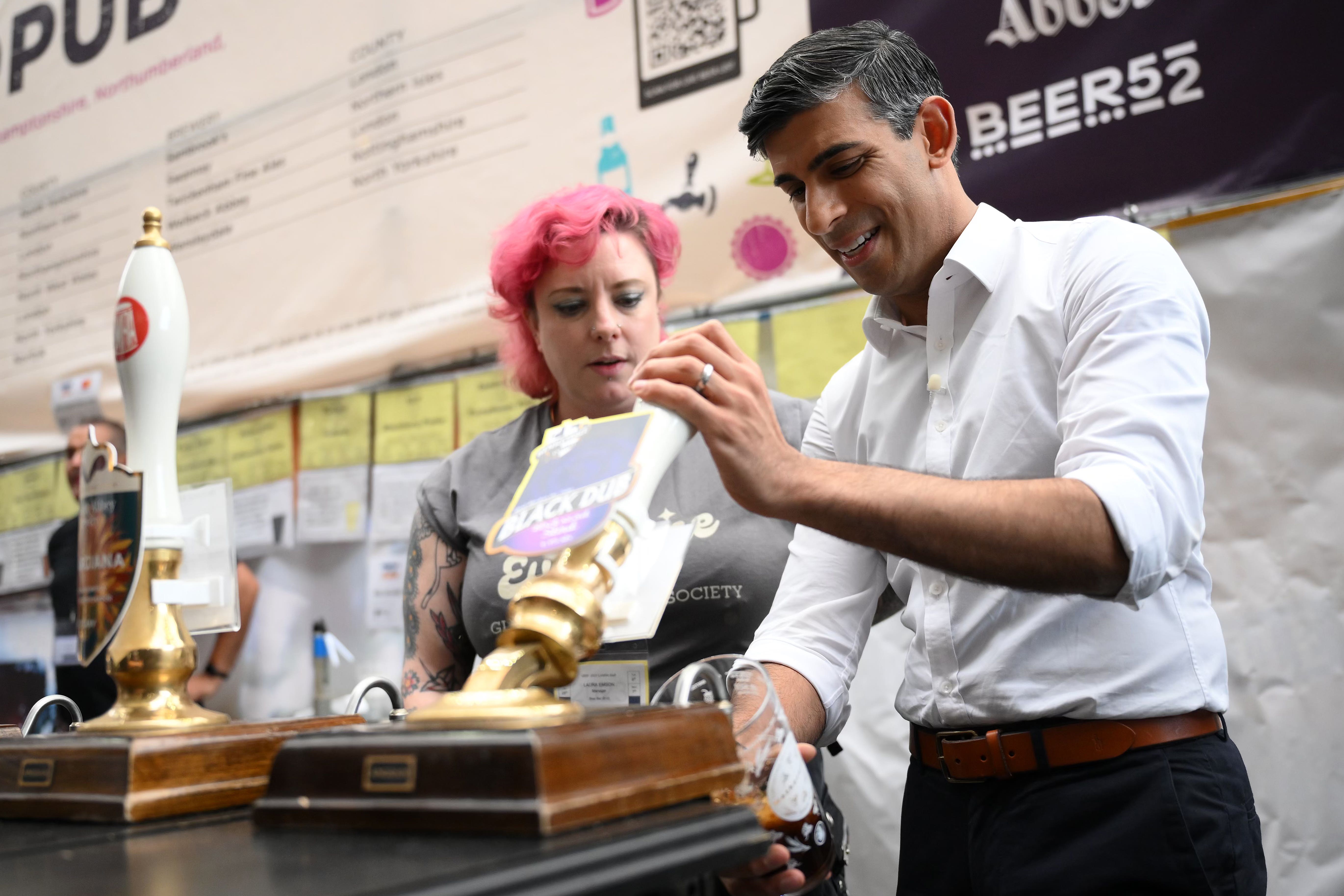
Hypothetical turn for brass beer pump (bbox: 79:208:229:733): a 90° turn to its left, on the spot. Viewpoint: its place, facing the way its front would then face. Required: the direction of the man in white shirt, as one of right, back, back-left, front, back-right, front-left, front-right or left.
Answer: front-left

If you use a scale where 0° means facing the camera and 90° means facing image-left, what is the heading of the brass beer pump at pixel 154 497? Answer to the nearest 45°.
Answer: approximately 45°

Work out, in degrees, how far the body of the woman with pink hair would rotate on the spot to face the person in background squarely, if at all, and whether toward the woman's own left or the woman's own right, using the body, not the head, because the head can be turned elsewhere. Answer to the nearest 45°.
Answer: approximately 135° to the woman's own right

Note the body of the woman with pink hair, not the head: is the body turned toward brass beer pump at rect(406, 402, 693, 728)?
yes

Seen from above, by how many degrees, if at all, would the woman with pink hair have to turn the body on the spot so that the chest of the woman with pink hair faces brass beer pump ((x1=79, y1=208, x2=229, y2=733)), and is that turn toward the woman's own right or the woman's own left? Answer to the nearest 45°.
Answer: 0° — they already face it

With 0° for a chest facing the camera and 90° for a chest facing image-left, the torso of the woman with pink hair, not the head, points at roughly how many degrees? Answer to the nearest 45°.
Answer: approximately 0°
